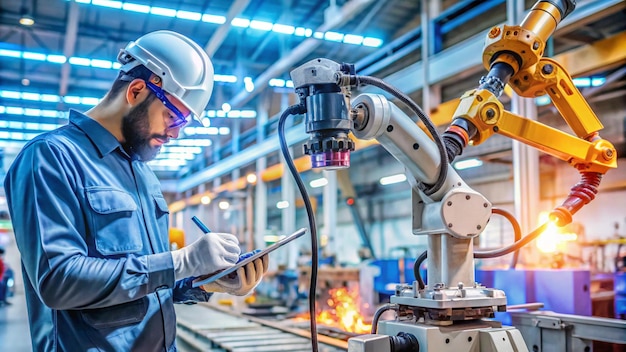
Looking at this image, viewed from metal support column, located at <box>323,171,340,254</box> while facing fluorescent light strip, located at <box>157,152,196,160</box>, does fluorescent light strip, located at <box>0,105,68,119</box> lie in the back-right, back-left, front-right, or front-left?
front-left

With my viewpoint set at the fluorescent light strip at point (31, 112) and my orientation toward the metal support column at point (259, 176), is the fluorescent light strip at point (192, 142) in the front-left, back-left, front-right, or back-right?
front-left

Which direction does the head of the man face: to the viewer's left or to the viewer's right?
to the viewer's right

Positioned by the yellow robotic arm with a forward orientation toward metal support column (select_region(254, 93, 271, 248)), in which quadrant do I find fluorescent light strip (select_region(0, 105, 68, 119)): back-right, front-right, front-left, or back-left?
front-left
